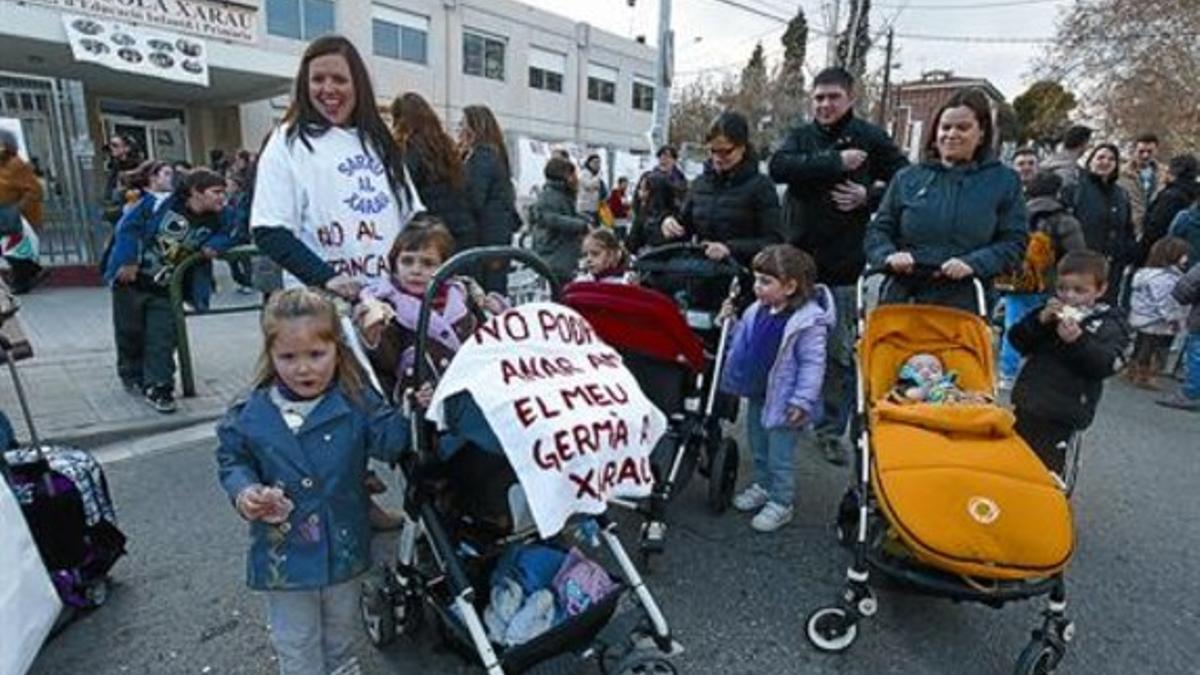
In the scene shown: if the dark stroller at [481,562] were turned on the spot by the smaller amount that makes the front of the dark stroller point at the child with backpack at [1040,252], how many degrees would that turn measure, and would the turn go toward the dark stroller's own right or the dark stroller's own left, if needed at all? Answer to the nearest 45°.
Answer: approximately 90° to the dark stroller's own left

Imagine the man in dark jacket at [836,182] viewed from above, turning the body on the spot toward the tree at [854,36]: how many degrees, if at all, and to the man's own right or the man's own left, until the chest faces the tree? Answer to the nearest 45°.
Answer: approximately 180°

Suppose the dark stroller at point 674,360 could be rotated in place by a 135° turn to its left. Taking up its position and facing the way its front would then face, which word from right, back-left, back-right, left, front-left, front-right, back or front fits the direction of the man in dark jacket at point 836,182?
front-left

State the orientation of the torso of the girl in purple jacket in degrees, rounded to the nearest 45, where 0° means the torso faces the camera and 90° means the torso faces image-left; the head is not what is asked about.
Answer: approximately 45°

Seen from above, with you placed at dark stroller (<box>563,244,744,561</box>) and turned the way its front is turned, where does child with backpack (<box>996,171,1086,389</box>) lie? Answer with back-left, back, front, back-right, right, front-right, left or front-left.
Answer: back

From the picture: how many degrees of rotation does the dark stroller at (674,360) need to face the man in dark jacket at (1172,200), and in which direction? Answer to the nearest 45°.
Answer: approximately 180°

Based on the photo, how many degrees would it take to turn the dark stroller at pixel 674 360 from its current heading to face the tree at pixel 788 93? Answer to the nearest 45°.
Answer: approximately 135° to its right
